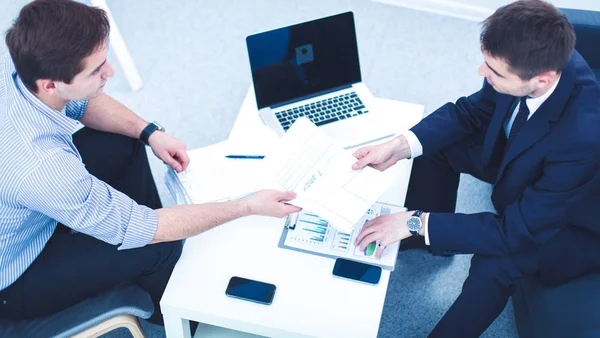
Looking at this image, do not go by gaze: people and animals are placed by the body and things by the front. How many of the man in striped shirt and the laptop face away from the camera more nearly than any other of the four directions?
0

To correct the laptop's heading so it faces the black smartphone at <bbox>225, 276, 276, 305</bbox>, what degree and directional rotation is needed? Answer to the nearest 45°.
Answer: approximately 45° to its right

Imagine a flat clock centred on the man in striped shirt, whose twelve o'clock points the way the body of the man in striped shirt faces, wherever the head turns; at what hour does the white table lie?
The white table is roughly at 1 o'clock from the man in striped shirt.

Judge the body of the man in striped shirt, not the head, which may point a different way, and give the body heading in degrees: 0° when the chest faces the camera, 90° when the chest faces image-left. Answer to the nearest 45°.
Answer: approximately 270°

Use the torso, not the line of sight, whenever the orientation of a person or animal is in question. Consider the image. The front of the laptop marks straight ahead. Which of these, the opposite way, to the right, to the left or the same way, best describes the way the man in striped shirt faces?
to the left

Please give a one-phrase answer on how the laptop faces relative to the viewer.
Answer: facing the viewer and to the right of the viewer

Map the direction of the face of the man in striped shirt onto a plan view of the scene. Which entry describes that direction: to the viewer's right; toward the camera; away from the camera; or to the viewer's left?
to the viewer's right

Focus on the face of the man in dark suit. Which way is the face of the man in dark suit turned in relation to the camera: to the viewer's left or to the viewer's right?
to the viewer's left

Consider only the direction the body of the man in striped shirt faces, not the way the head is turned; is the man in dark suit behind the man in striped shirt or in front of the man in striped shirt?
in front

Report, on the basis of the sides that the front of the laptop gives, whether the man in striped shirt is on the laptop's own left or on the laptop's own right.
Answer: on the laptop's own right

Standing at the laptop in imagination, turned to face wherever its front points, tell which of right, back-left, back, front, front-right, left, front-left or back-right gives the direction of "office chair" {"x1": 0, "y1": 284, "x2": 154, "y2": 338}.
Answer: right

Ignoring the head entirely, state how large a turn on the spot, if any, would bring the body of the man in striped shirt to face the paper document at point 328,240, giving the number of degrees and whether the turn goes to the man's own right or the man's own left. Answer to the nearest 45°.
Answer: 0° — they already face it
